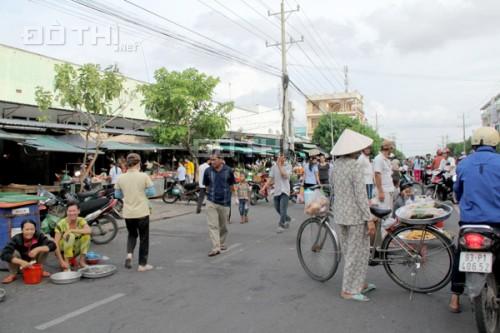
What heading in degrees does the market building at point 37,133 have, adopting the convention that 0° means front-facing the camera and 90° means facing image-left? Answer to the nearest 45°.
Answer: approximately 315°

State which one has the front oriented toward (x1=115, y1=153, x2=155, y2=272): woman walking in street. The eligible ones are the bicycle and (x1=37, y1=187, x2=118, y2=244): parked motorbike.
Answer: the bicycle

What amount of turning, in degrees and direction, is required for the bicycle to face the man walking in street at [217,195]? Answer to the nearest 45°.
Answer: approximately 45° to its right

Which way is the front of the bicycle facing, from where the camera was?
facing to the left of the viewer

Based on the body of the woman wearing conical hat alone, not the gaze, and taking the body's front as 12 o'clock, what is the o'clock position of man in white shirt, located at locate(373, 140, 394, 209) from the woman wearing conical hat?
The man in white shirt is roughly at 11 o'clock from the woman wearing conical hat.

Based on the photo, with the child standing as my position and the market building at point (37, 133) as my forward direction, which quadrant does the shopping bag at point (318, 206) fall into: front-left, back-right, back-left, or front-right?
back-left

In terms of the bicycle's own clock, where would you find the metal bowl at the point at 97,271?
The metal bowl is roughly at 12 o'clock from the bicycle.
